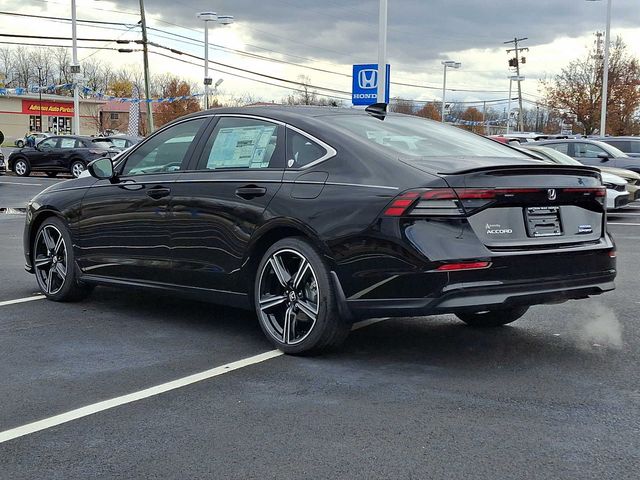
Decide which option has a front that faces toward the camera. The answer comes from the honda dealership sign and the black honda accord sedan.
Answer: the honda dealership sign

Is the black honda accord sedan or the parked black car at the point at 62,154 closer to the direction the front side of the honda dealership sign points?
the black honda accord sedan

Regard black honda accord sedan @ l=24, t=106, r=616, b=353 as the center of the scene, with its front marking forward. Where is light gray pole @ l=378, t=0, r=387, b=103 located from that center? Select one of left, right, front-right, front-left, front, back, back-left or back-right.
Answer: front-right

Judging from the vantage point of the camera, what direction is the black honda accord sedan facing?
facing away from the viewer and to the left of the viewer

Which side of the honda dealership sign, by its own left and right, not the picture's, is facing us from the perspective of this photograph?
front

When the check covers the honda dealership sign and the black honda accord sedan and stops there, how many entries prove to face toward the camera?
1

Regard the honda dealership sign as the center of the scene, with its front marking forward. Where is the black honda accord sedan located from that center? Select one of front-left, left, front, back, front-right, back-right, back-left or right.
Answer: front

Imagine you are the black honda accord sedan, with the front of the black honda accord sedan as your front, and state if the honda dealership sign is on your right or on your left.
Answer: on your right
